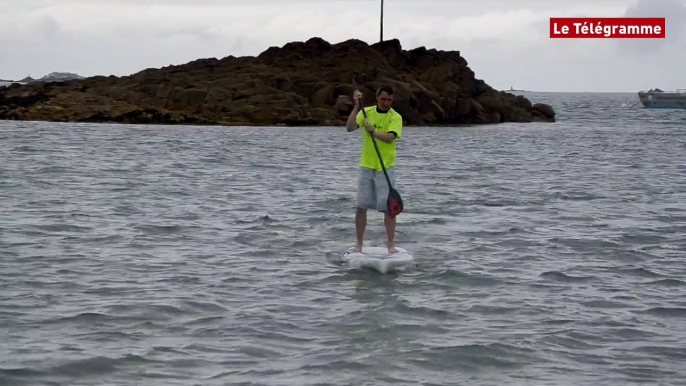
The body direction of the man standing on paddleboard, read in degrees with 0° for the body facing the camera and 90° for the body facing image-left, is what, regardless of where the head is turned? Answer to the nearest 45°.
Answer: approximately 0°
